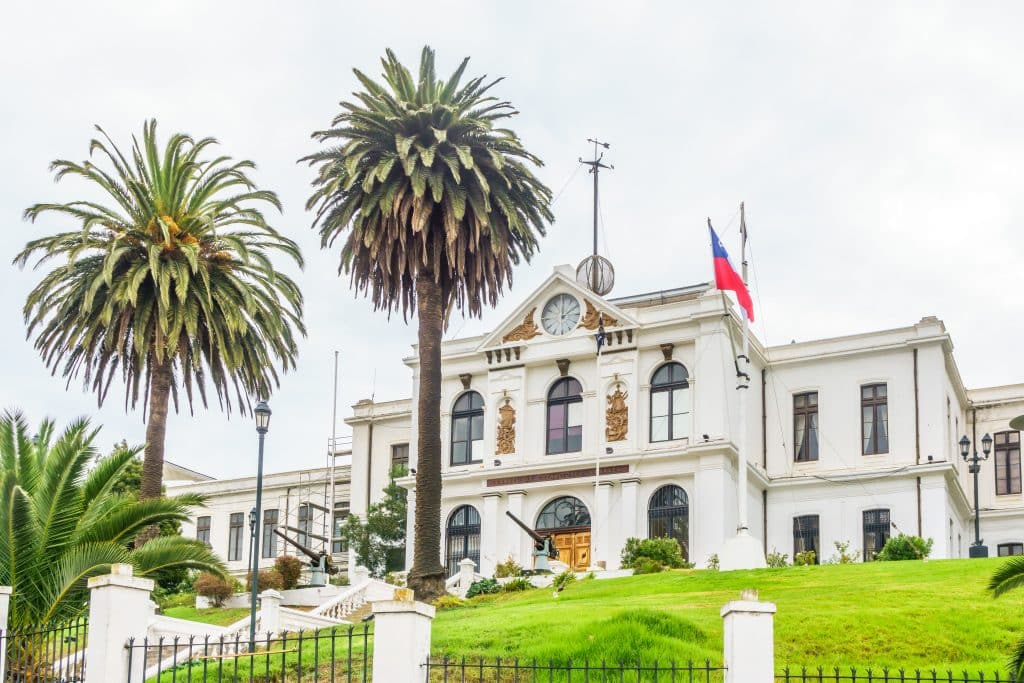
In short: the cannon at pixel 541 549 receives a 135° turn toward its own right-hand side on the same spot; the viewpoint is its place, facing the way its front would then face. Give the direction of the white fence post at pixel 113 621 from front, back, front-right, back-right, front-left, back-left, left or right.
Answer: back-right

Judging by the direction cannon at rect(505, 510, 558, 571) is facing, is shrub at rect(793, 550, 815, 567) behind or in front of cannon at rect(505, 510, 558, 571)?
behind

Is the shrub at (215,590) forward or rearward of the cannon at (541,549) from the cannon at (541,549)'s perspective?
forward

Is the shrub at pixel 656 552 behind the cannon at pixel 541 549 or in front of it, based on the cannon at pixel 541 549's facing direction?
behind

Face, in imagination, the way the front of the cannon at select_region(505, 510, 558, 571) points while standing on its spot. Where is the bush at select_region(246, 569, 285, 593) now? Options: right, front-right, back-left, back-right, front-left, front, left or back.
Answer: front

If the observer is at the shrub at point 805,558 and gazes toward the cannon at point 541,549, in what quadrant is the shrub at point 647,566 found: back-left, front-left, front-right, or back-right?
front-left

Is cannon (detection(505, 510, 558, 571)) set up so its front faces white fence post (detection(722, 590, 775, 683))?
no

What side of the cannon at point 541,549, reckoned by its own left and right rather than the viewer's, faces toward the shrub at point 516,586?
left

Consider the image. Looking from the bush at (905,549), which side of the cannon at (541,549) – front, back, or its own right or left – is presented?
back

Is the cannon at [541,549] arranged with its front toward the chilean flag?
no

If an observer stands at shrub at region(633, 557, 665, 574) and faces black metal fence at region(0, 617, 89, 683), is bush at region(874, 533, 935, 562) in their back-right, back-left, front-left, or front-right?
back-left

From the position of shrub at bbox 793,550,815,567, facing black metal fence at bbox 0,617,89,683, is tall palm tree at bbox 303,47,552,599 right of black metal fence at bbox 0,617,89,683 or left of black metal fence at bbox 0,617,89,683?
right

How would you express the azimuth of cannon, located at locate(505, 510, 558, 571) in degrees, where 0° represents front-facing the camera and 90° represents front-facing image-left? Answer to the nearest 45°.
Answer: approximately 90°
